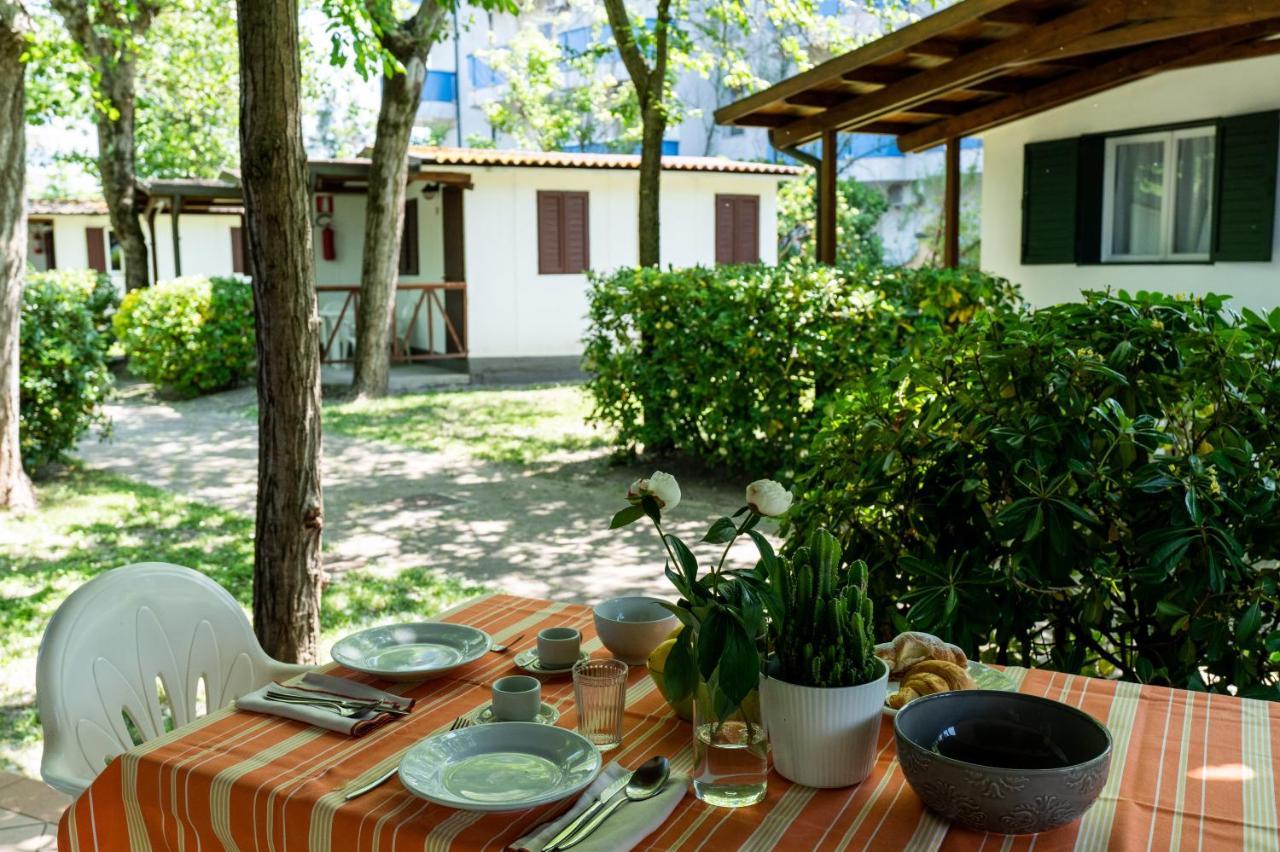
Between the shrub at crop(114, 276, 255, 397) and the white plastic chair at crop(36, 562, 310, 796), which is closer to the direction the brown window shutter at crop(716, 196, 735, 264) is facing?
the white plastic chair

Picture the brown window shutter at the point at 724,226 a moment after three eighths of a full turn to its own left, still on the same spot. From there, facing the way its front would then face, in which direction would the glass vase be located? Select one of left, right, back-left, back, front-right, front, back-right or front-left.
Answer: back-right

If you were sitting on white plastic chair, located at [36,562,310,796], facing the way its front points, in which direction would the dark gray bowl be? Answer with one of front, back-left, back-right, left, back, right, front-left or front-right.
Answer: front

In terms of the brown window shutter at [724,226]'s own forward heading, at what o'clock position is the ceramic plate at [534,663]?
The ceramic plate is roughly at 12 o'clock from the brown window shutter.

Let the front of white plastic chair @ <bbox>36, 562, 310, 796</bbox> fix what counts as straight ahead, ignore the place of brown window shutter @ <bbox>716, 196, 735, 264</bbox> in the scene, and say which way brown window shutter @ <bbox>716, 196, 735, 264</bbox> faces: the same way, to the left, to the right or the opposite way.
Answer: to the right

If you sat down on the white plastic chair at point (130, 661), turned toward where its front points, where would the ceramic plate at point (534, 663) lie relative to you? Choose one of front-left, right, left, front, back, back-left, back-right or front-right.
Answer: front

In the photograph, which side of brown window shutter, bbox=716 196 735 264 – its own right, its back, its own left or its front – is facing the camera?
front

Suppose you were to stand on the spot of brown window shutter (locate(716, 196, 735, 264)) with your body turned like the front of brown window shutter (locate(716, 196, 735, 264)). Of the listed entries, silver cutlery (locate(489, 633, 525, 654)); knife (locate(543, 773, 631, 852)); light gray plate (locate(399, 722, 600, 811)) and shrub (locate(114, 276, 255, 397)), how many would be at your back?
0

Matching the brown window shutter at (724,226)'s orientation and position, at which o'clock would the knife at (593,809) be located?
The knife is roughly at 12 o'clock from the brown window shutter.

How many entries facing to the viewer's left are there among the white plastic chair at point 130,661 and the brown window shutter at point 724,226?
0

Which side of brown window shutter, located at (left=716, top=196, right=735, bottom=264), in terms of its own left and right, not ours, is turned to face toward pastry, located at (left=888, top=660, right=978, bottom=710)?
front

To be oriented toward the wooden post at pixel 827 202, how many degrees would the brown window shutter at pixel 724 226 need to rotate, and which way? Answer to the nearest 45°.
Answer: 0° — it already faces it

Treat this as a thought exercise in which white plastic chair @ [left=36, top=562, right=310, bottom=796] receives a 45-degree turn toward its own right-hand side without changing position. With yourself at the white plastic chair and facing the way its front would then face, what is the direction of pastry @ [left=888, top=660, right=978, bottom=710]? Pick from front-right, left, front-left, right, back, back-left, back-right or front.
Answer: front-left

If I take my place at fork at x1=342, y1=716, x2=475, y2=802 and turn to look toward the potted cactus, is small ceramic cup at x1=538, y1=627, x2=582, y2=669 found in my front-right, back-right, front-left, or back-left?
front-left

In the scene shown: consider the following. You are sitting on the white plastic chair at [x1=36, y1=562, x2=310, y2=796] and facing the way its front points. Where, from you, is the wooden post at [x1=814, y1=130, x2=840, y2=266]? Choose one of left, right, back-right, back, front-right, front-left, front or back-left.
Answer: left

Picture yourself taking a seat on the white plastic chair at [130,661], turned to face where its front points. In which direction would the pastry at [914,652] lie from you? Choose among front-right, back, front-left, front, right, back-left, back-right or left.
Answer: front

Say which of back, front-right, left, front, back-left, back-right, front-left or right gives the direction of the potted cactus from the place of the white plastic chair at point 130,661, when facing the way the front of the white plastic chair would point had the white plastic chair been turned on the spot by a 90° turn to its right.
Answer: left
